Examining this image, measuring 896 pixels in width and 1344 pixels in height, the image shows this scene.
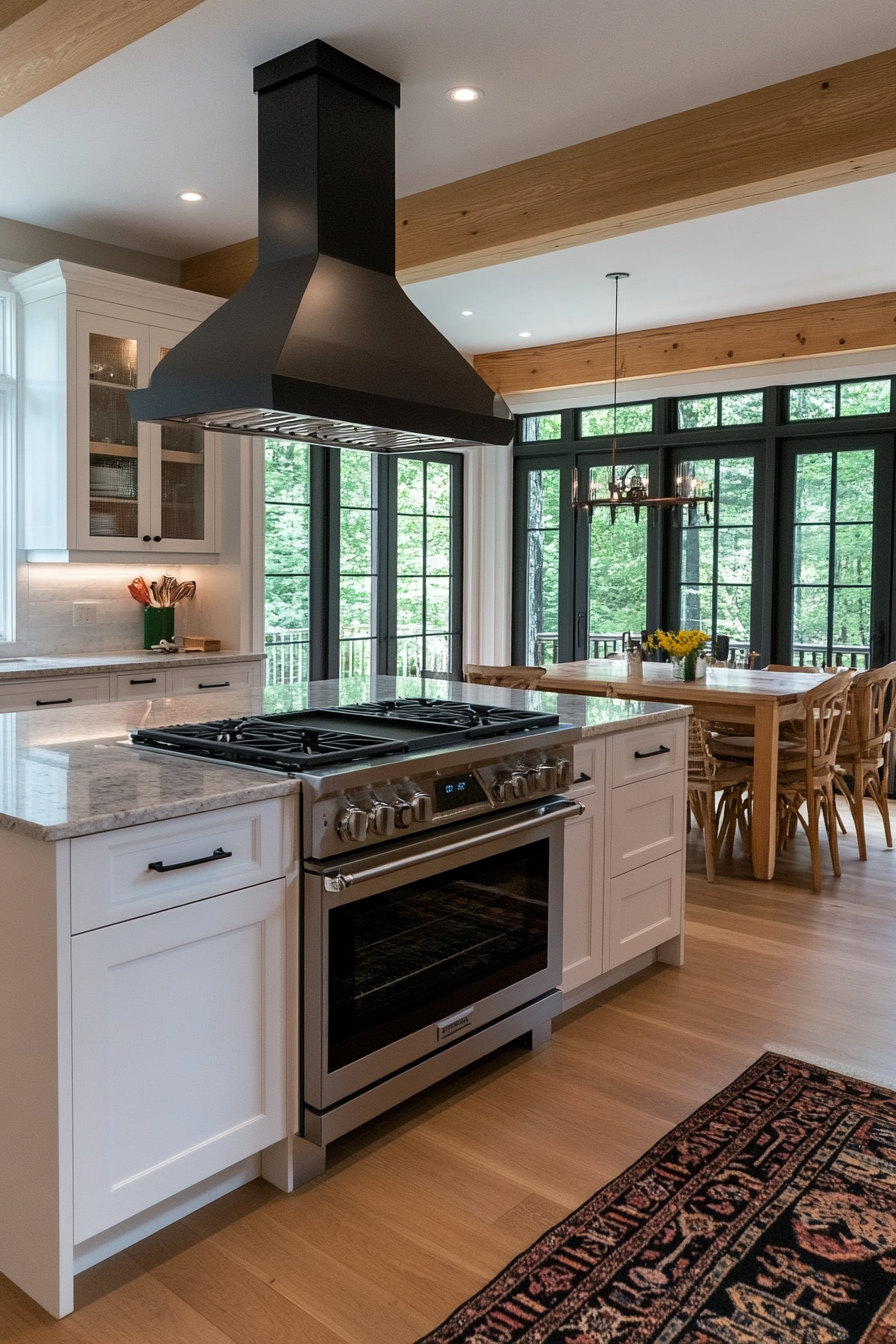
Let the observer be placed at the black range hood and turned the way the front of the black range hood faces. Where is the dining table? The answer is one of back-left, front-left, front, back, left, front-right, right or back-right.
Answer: left

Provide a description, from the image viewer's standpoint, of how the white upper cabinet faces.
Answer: facing the viewer and to the right of the viewer

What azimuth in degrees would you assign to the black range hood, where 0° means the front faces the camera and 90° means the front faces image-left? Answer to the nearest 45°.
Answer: approximately 315°

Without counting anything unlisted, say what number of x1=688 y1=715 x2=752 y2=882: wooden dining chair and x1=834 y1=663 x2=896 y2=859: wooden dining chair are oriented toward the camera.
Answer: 0

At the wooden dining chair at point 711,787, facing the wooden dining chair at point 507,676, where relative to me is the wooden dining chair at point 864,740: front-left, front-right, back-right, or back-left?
back-right

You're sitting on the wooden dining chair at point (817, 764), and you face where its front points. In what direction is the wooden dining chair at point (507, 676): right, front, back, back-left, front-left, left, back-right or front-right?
front-left

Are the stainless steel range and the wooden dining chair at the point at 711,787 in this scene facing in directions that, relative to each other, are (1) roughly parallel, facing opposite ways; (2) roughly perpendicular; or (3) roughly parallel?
roughly perpendicular

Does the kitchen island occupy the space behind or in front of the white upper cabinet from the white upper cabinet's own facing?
in front

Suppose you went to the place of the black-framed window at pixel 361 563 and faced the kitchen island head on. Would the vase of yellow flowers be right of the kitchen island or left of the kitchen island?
left

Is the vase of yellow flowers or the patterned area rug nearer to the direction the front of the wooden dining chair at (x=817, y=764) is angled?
the vase of yellow flowers

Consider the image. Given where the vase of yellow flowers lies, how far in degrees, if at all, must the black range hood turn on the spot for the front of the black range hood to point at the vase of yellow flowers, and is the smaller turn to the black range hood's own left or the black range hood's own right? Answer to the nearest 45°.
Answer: approximately 90° to the black range hood's own left

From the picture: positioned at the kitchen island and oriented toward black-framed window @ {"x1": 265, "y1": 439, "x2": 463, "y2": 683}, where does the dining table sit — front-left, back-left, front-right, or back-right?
front-right

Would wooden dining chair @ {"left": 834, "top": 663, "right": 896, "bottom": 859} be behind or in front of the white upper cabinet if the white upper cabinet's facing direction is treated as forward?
in front

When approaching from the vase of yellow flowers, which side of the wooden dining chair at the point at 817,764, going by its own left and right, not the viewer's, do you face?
front
